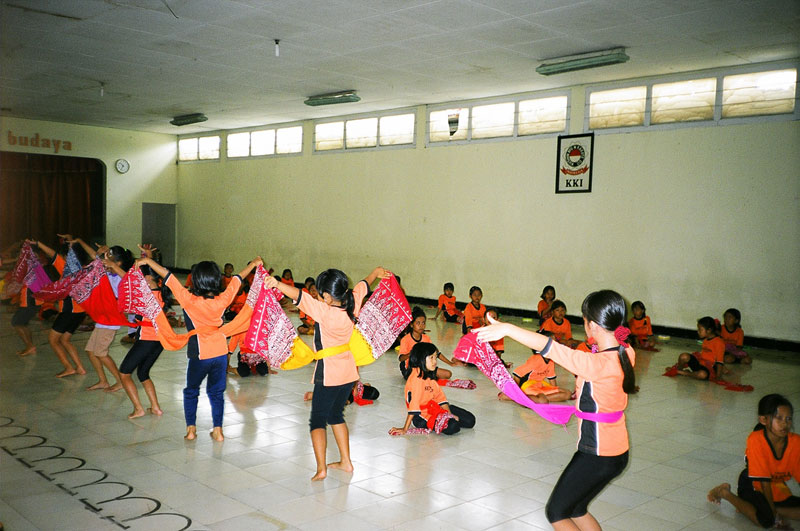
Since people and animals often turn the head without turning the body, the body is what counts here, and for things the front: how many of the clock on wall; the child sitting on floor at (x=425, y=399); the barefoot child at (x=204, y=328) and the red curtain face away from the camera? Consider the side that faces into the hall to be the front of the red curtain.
1

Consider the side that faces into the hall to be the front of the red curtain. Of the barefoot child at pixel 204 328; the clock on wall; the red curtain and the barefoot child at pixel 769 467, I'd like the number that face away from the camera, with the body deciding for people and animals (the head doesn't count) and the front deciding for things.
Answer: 1

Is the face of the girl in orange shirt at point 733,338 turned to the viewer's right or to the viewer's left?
to the viewer's left

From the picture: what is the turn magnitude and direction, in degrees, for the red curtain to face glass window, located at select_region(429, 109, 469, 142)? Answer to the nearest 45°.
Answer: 0° — it already faces it

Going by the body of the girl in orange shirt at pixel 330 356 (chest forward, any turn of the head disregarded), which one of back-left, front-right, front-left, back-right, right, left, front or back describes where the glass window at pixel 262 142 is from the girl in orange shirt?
front-right

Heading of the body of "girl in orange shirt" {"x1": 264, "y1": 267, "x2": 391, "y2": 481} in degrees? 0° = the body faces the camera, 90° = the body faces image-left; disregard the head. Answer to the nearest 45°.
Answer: approximately 135°

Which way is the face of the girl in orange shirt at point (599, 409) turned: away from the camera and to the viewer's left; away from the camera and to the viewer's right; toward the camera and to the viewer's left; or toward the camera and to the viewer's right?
away from the camera and to the viewer's left

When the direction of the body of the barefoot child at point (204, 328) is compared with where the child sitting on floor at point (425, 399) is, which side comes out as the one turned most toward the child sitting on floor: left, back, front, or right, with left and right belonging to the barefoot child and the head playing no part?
right

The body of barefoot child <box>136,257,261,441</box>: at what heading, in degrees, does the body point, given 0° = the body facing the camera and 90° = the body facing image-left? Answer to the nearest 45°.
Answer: approximately 180°

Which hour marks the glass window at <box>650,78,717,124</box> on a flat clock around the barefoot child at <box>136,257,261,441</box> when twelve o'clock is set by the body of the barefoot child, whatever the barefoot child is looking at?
The glass window is roughly at 2 o'clock from the barefoot child.

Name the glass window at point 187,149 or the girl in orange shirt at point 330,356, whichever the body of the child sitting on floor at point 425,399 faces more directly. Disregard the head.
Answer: the girl in orange shirt

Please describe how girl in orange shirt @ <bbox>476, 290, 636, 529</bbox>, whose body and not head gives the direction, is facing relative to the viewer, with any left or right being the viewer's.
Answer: facing away from the viewer and to the left of the viewer

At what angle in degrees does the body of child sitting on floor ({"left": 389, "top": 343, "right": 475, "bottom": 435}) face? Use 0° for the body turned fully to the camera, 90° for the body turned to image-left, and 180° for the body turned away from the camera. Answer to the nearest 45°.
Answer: approximately 315°

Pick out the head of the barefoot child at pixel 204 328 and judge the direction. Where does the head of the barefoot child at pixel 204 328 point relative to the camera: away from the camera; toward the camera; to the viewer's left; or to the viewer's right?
away from the camera

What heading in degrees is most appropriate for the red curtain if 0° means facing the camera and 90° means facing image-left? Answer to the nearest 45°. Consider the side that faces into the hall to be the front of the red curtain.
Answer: approximately 315°

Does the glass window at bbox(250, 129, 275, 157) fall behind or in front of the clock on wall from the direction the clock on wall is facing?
in front

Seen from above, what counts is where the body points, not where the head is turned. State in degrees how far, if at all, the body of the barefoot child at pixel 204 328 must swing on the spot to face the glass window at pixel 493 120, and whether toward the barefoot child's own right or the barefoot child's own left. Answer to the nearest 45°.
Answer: approximately 45° to the barefoot child's own right
